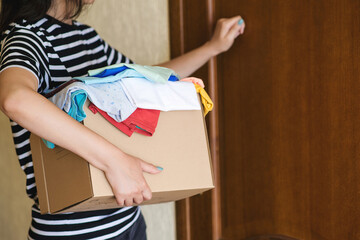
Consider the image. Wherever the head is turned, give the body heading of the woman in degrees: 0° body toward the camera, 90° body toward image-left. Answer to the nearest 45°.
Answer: approximately 315°
